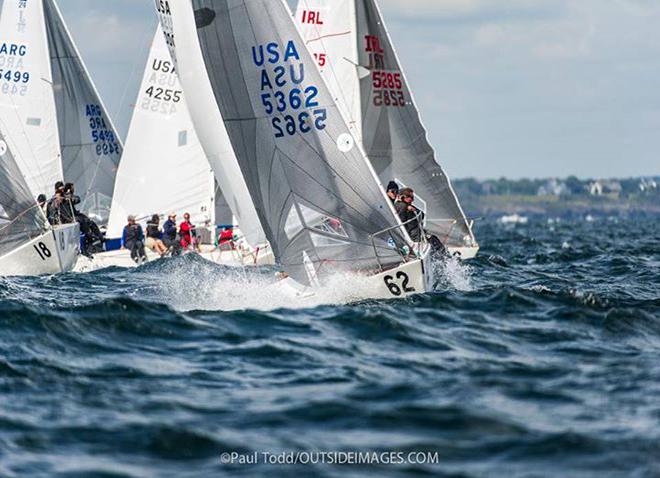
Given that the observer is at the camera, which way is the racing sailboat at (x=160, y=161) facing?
facing to the right of the viewer

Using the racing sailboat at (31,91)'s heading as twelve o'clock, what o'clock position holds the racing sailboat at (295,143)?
the racing sailboat at (295,143) is roughly at 1 o'clock from the racing sailboat at (31,91).

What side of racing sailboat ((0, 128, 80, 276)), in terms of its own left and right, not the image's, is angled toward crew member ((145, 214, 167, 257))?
left

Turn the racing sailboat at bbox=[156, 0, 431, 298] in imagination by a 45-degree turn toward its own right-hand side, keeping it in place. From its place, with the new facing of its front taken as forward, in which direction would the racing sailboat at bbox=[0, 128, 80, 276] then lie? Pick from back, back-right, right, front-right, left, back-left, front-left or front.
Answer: back-right

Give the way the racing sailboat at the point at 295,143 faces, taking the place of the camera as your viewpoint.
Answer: facing the viewer and to the right of the viewer

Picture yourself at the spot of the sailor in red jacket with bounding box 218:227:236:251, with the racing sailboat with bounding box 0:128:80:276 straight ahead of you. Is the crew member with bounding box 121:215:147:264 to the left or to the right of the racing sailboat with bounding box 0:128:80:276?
right

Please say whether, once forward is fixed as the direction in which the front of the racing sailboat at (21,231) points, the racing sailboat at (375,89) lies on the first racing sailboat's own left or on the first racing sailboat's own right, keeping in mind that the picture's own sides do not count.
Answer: on the first racing sailboat's own left

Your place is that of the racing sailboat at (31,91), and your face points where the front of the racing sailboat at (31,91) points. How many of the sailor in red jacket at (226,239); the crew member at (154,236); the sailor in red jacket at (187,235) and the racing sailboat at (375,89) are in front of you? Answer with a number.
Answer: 4

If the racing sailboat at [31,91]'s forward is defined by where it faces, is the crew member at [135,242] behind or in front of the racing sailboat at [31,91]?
in front

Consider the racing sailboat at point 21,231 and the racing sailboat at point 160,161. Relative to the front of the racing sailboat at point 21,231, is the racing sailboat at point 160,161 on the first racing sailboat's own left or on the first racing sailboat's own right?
on the first racing sailboat's own left

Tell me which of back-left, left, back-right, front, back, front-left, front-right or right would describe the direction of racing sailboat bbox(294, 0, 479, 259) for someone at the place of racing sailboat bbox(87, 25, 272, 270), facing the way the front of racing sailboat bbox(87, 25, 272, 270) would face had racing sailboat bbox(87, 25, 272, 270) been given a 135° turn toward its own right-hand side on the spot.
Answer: left

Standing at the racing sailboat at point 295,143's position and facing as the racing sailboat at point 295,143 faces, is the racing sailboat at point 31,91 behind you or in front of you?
behind

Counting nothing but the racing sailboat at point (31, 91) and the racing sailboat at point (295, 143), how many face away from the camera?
0
